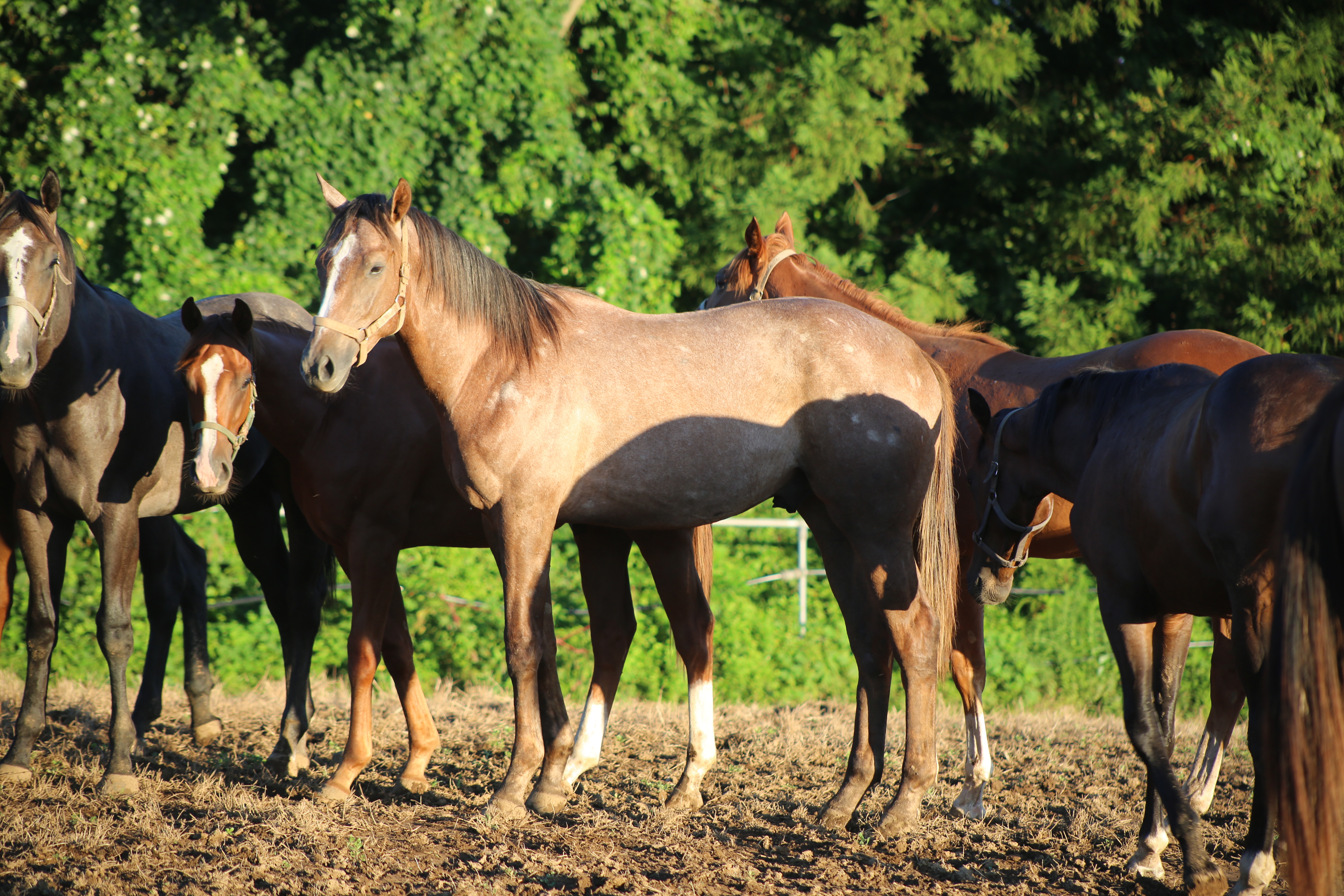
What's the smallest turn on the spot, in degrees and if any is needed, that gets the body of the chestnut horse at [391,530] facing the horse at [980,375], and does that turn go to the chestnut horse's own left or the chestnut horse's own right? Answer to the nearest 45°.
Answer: approximately 180°

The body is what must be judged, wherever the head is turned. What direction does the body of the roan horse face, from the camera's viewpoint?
to the viewer's left

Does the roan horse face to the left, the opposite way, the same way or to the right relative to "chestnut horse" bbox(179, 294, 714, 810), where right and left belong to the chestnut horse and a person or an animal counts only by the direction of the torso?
the same way

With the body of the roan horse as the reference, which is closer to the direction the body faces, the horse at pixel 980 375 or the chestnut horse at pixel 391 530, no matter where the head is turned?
the chestnut horse

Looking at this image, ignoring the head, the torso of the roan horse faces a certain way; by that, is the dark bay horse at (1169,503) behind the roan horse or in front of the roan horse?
behind

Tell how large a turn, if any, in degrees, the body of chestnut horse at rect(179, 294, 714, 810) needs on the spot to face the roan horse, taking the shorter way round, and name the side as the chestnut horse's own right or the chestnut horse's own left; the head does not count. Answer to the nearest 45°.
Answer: approximately 135° to the chestnut horse's own left

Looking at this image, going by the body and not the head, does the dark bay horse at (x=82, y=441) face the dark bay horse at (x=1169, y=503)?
no

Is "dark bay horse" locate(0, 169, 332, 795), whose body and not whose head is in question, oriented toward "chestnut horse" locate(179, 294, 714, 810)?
no

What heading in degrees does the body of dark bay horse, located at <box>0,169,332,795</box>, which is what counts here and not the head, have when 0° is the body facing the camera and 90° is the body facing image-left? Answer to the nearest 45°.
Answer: approximately 45°

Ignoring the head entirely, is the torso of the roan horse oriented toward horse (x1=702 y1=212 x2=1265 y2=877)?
no

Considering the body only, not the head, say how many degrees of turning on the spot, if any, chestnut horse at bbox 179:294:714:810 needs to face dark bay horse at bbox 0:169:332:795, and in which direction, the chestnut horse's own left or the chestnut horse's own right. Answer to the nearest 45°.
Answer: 0° — it already faces it

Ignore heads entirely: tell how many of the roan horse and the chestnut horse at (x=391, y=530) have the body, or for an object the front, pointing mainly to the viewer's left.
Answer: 2

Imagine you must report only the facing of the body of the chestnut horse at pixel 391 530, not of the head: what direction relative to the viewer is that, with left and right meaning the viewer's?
facing to the left of the viewer

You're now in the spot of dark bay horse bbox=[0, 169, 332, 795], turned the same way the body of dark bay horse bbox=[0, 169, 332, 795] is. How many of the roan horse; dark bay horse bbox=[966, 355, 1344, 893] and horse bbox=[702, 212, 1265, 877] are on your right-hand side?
0

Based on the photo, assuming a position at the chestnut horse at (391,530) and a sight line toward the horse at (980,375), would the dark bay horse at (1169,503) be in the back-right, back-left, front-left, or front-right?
front-right
